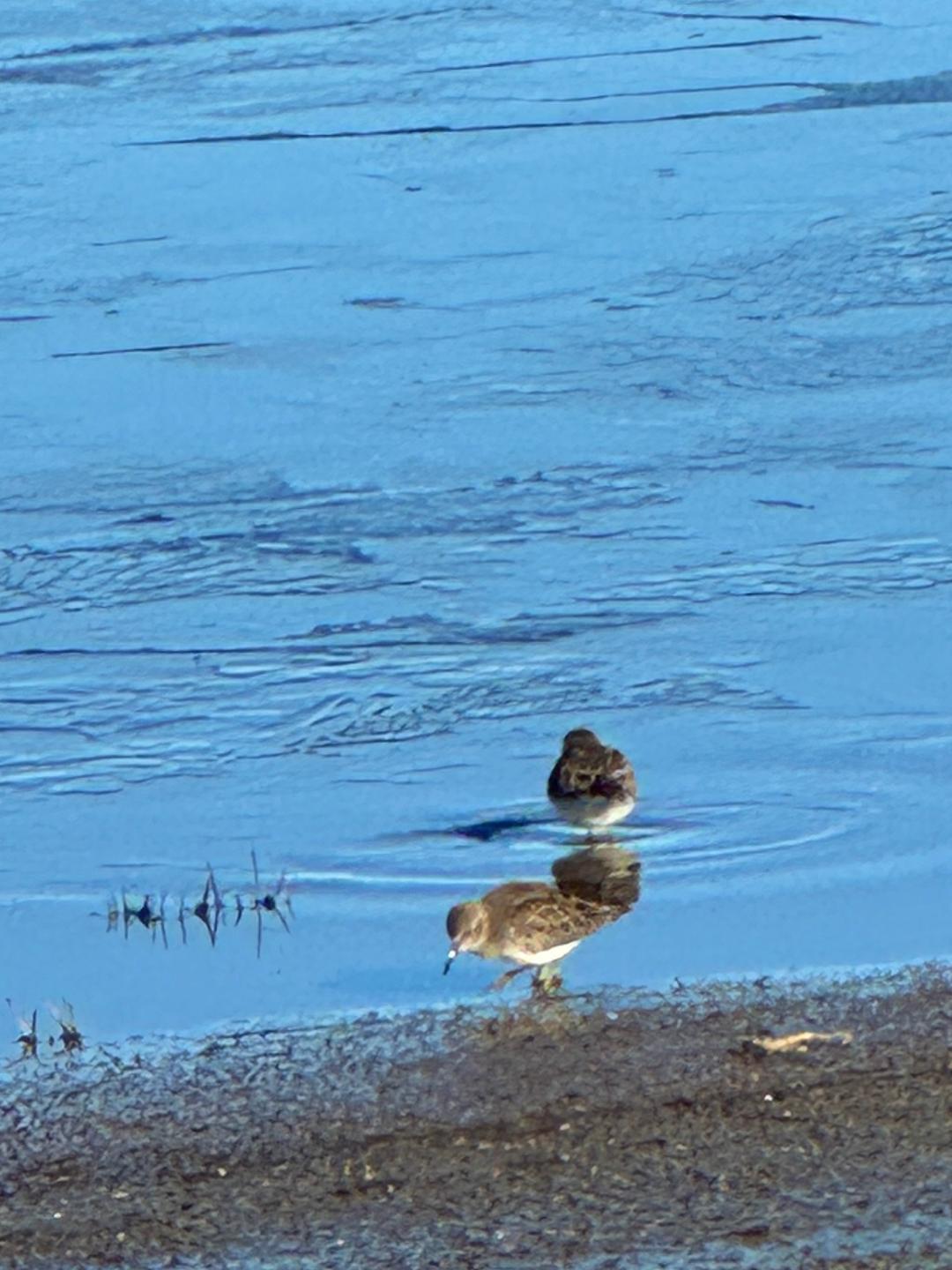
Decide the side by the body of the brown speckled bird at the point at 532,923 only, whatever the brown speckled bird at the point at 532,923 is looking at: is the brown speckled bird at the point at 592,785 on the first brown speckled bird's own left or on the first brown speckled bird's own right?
on the first brown speckled bird's own right

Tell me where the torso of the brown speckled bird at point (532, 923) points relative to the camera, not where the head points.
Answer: to the viewer's left
